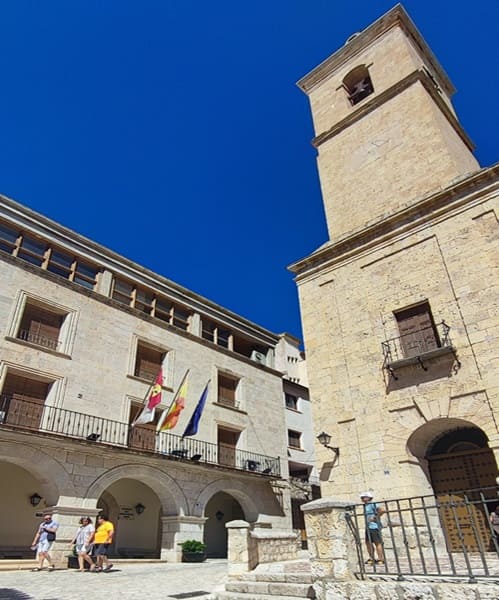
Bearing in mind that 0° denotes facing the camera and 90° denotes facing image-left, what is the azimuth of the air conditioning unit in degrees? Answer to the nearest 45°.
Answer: approximately 315°

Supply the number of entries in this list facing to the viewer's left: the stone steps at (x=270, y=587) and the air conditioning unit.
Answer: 0

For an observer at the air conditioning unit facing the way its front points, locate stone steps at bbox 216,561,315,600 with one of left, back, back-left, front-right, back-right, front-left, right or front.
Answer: front-right

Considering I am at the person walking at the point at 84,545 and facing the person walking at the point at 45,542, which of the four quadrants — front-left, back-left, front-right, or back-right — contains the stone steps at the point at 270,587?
back-left

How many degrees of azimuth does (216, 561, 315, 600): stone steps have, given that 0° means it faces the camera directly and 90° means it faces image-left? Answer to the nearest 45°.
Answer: approximately 0°

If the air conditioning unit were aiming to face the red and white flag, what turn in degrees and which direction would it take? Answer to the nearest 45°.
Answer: approximately 45° to its right

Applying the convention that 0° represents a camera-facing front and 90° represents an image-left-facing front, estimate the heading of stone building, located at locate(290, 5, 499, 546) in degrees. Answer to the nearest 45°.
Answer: approximately 45°

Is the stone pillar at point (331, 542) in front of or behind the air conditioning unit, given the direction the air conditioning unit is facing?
in front

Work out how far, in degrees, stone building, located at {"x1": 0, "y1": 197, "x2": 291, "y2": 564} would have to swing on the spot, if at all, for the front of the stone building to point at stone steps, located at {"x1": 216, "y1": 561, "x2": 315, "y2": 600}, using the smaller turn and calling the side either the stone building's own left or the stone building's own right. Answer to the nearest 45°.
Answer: approximately 45° to the stone building's own right

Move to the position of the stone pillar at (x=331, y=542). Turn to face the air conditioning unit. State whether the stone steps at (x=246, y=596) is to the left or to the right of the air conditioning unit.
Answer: left

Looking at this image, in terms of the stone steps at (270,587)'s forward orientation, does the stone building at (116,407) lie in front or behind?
behind

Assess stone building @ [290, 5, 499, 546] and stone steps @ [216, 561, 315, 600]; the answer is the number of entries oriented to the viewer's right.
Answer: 0

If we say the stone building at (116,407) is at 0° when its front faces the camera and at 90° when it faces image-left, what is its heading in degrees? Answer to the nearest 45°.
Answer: approximately 315°
